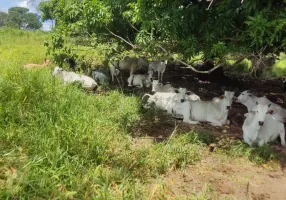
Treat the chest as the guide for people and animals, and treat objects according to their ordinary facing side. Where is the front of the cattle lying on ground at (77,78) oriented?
to the viewer's left

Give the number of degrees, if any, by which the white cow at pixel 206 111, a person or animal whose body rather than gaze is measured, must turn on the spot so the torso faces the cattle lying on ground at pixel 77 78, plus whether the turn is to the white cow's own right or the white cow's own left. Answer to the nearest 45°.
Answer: approximately 180°

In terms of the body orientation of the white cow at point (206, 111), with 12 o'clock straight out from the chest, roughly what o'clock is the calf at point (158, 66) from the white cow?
The calf is roughly at 8 o'clock from the white cow.

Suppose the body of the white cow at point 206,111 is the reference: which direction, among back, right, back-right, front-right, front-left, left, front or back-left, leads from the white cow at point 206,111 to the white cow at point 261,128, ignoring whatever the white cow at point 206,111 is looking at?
front-right

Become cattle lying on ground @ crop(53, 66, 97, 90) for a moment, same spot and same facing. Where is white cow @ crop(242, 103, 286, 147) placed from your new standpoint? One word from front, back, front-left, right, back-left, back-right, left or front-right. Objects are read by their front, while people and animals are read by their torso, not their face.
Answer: back-left

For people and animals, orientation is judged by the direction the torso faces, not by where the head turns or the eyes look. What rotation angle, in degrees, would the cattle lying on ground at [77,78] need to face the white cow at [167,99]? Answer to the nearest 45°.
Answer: approximately 135° to its left

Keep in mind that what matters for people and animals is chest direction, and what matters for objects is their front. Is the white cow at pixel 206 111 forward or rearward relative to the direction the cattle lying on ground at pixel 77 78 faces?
rearward

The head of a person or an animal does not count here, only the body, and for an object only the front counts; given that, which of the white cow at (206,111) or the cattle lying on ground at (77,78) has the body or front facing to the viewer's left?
the cattle lying on ground

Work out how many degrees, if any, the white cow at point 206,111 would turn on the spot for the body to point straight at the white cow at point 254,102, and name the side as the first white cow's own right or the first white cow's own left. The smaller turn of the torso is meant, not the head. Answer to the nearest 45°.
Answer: approximately 45° to the first white cow's own left

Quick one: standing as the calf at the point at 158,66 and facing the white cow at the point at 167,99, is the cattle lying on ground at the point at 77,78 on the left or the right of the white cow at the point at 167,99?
right

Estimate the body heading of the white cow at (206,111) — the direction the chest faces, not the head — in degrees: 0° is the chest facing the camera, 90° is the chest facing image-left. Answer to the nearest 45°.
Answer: approximately 270°
